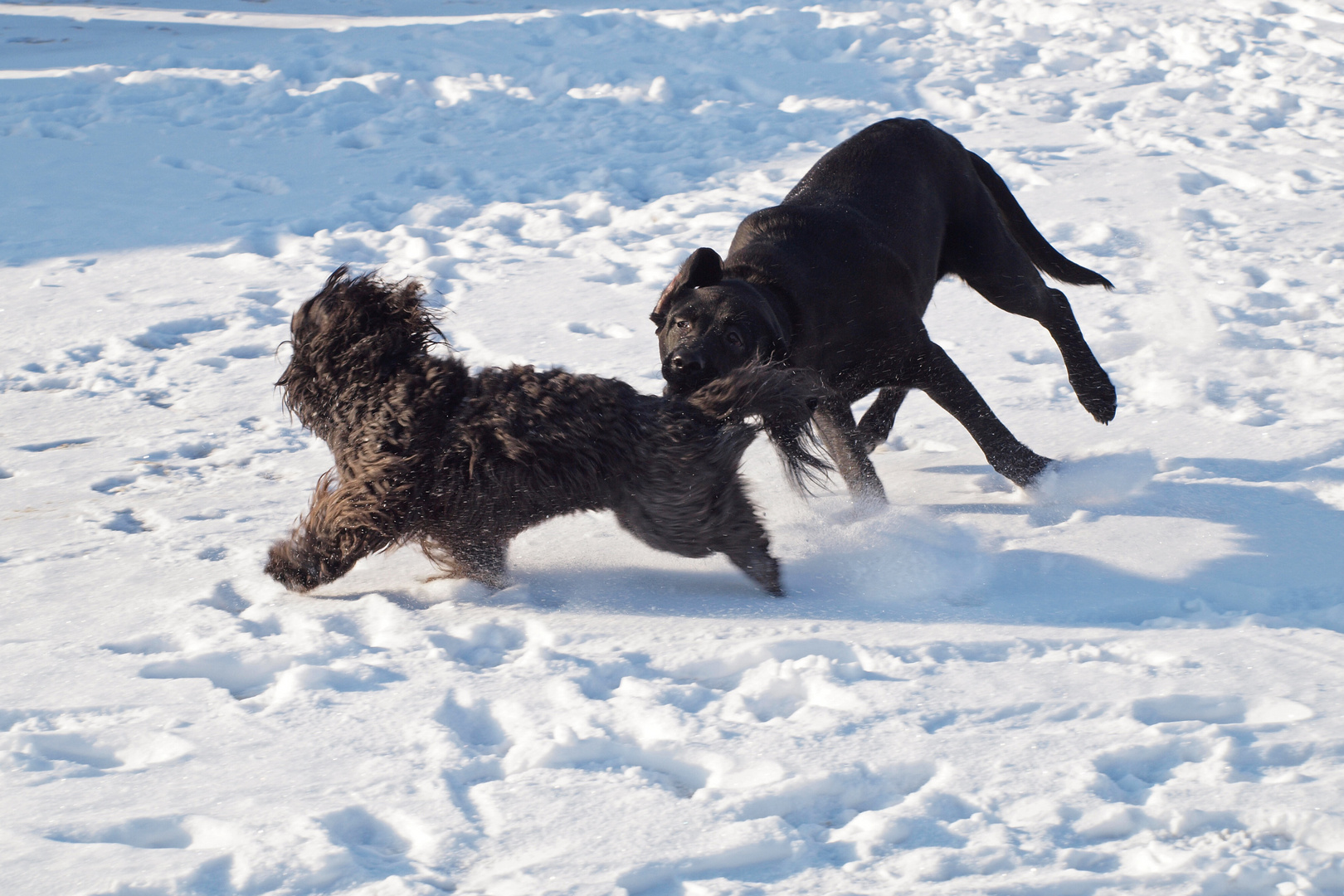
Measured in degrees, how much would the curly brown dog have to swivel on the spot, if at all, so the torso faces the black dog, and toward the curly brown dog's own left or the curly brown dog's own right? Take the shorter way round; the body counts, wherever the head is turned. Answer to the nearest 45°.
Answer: approximately 135° to the curly brown dog's own right

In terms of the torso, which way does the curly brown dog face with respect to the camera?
to the viewer's left

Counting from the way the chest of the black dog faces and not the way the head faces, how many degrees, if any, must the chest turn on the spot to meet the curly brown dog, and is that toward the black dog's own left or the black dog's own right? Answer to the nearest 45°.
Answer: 0° — it already faces it
